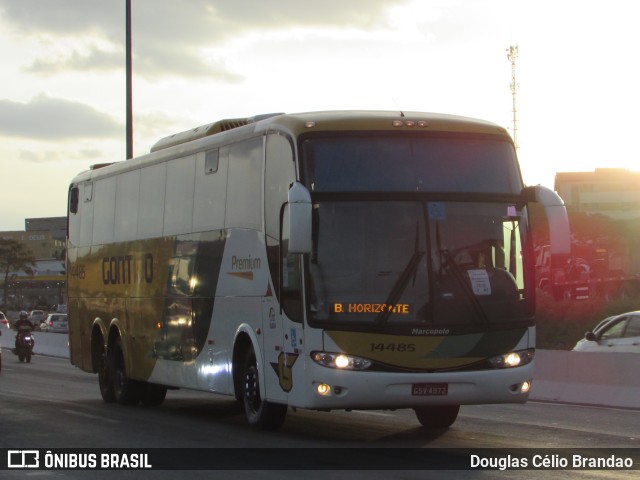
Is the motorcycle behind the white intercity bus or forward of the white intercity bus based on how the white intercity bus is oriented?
behind

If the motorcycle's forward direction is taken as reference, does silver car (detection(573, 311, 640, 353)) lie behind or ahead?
ahead

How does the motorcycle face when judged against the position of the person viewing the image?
facing the viewer and to the right of the viewer

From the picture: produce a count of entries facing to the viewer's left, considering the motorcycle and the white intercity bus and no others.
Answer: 0
